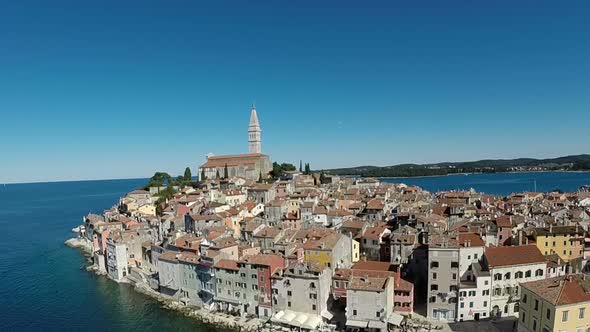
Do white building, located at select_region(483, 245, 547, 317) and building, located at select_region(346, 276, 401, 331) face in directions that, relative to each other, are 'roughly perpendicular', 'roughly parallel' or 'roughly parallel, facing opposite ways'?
roughly parallel

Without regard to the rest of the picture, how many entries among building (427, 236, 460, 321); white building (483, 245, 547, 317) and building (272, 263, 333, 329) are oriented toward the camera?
3

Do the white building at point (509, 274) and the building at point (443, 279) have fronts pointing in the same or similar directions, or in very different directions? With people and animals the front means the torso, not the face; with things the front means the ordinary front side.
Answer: same or similar directions

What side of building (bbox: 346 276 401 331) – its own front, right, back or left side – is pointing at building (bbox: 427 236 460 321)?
left

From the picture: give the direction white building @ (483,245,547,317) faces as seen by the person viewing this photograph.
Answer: facing the viewer

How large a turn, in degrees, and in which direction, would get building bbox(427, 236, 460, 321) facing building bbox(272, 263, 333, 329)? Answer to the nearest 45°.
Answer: approximately 90° to its right

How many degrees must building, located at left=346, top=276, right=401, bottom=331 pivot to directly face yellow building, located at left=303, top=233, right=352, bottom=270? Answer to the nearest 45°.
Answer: approximately 135° to its right

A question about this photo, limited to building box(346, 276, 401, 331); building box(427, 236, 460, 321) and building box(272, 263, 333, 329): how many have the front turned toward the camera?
3

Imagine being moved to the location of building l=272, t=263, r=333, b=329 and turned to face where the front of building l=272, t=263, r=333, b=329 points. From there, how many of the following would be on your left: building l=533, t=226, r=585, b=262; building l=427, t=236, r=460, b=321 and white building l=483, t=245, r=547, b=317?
3

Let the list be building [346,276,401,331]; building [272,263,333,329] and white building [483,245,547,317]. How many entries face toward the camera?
3

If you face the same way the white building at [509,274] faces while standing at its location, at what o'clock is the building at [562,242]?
The building is roughly at 7 o'clock from the white building.

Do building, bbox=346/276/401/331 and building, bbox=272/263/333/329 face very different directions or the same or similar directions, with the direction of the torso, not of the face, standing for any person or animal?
same or similar directions

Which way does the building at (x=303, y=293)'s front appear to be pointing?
toward the camera

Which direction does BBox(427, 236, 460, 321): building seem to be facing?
toward the camera
